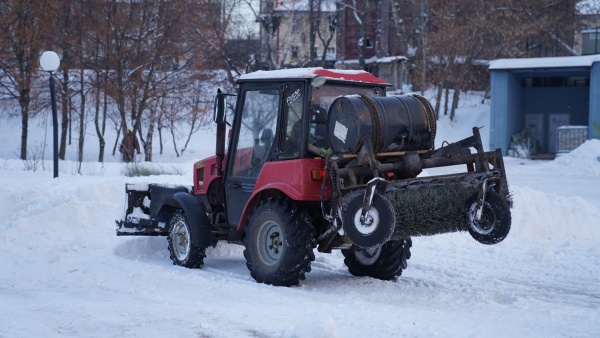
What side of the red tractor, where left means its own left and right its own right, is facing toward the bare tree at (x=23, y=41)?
front

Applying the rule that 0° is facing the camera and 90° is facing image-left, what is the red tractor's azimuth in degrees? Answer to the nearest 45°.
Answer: approximately 135°
